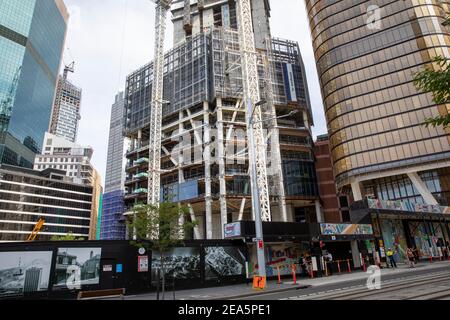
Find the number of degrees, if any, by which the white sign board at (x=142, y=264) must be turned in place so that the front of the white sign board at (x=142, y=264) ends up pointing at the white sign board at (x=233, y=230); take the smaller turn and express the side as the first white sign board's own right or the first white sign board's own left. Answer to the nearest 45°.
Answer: approximately 90° to the first white sign board's own left

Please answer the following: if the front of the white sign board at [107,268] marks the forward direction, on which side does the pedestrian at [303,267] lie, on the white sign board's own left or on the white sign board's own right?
on the white sign board's own left

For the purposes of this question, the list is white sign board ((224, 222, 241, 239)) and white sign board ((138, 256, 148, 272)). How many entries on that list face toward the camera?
2

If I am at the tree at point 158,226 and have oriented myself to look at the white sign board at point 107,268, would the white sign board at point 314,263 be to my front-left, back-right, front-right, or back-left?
back-right

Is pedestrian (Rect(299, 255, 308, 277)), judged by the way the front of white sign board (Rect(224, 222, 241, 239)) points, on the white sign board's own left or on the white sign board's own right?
on the white sign board's own left

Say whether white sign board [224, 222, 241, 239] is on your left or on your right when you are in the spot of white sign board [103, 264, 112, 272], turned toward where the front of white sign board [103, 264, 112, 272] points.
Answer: on your left

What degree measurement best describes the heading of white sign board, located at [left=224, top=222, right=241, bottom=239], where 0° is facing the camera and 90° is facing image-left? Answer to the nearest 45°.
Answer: approximately 0°

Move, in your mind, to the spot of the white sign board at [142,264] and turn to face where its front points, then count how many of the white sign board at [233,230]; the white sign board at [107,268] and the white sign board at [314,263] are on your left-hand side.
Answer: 2

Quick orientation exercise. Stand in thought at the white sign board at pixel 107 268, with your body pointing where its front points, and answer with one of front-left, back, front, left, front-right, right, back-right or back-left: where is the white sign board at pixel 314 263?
left

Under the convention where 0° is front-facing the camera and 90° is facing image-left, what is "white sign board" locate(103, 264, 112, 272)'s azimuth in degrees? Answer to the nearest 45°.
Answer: approximately 0°

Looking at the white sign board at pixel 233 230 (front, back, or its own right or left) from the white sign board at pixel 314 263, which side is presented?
left
